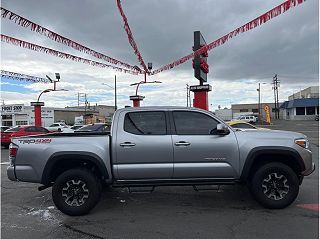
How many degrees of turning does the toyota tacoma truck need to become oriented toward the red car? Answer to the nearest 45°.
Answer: approximately 135° to its left

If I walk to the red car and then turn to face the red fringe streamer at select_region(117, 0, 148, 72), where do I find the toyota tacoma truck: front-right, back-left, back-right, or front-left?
front-right

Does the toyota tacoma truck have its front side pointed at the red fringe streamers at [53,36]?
no

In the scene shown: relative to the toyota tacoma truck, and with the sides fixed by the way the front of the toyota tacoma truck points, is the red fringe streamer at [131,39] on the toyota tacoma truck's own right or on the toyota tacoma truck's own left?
on the toyota tacoma truck's own left

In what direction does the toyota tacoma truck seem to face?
to the viewer's right

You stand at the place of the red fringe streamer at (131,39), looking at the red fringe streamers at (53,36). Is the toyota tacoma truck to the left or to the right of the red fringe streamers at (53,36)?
left
